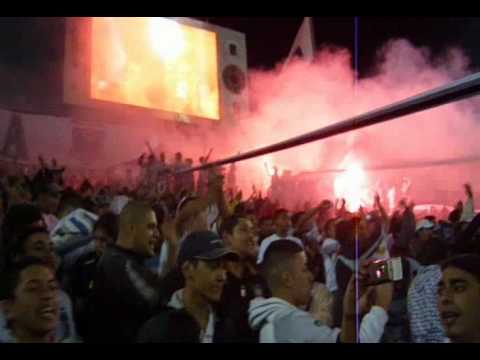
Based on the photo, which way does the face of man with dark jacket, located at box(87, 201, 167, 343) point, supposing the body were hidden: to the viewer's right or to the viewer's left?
to the viewer's right

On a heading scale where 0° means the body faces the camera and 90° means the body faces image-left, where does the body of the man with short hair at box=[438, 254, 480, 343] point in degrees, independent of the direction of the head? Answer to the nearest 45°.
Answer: approximately 45°

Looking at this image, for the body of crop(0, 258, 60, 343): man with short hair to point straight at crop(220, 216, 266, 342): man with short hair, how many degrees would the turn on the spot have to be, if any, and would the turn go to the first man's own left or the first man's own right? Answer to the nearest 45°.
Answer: approximately 45° to the first man's own left

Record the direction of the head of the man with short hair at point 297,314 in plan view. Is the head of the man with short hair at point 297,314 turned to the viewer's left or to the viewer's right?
to the viewer's right
